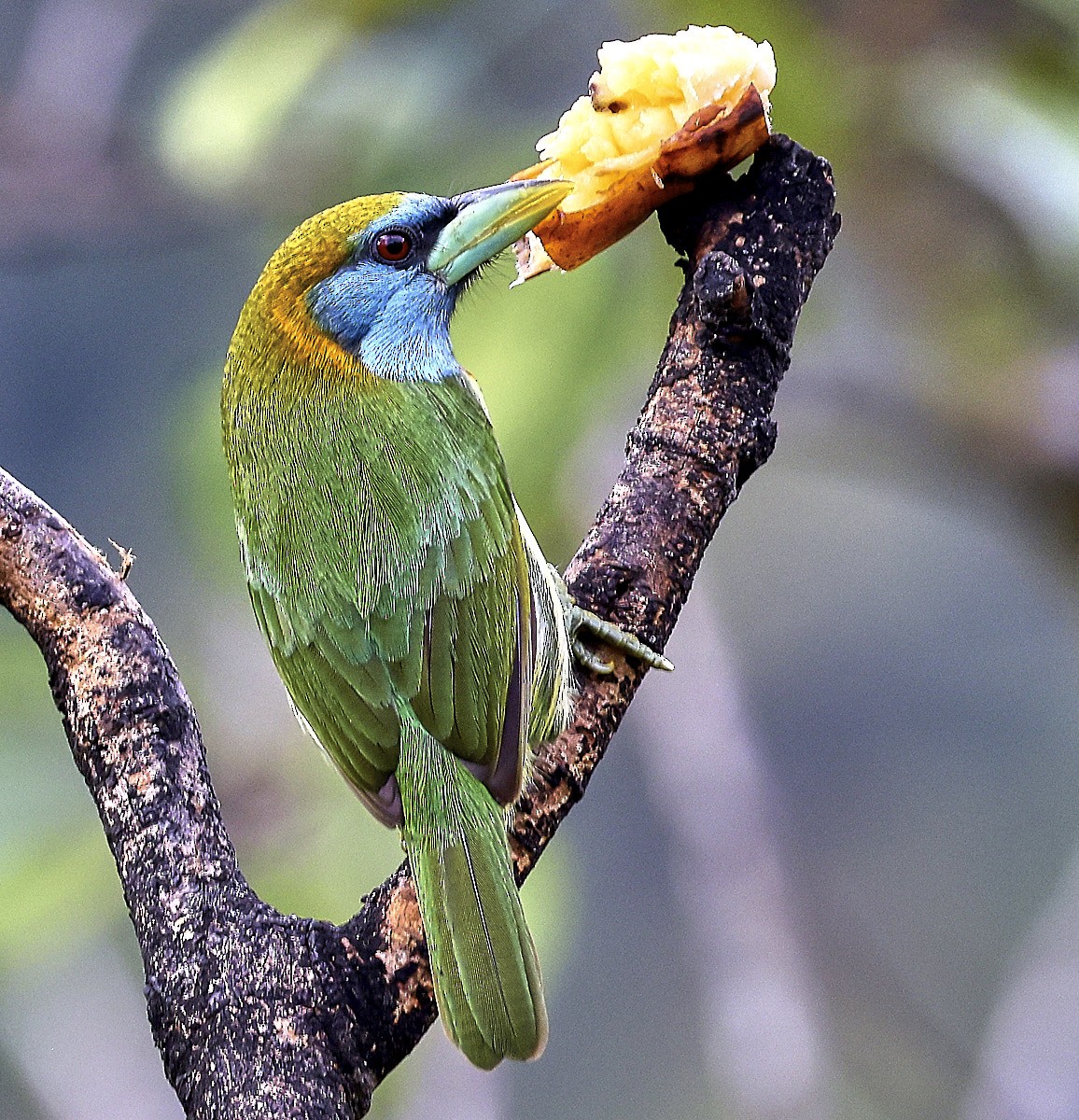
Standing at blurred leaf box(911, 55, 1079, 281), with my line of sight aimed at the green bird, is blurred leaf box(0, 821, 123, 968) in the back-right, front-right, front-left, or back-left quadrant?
front-right

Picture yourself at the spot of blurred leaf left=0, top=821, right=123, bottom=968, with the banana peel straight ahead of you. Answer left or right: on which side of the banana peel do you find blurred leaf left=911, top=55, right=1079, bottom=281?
left

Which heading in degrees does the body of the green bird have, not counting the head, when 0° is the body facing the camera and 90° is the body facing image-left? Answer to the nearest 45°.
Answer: approximately 225°

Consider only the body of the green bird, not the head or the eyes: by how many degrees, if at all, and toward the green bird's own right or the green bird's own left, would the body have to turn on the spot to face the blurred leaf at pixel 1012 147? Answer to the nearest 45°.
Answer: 0° — it already faces it
